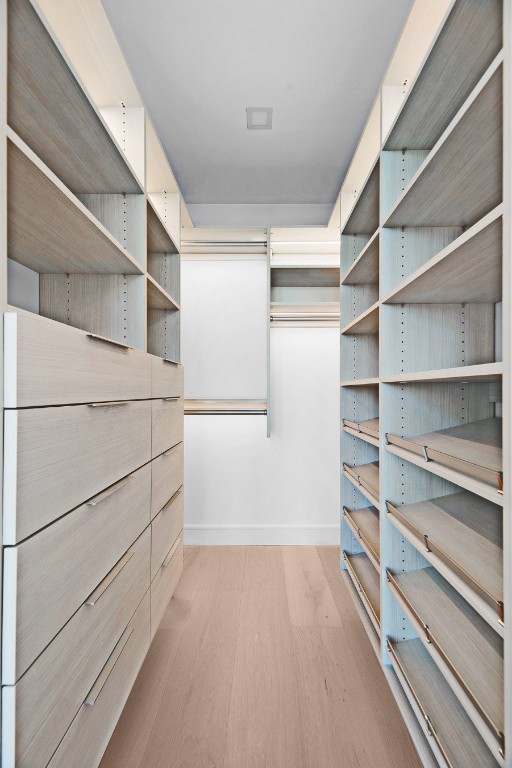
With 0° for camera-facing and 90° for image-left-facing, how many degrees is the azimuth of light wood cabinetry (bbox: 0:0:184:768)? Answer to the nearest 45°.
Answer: approximately 270°

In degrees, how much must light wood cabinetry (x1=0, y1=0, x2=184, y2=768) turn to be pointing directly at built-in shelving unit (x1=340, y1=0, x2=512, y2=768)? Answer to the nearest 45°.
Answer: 0° — it already faces it

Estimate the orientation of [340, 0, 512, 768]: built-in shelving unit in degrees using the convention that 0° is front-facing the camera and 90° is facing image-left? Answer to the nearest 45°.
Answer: approximately 90°

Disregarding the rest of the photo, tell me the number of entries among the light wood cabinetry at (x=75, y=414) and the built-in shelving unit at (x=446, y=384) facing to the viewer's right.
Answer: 1
